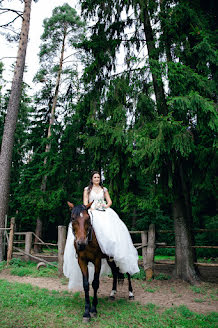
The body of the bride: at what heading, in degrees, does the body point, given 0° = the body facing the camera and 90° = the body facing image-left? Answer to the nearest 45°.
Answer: approximately 0°

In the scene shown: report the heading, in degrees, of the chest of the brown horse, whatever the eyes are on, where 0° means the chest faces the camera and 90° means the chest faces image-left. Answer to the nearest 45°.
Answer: approximately 45°
